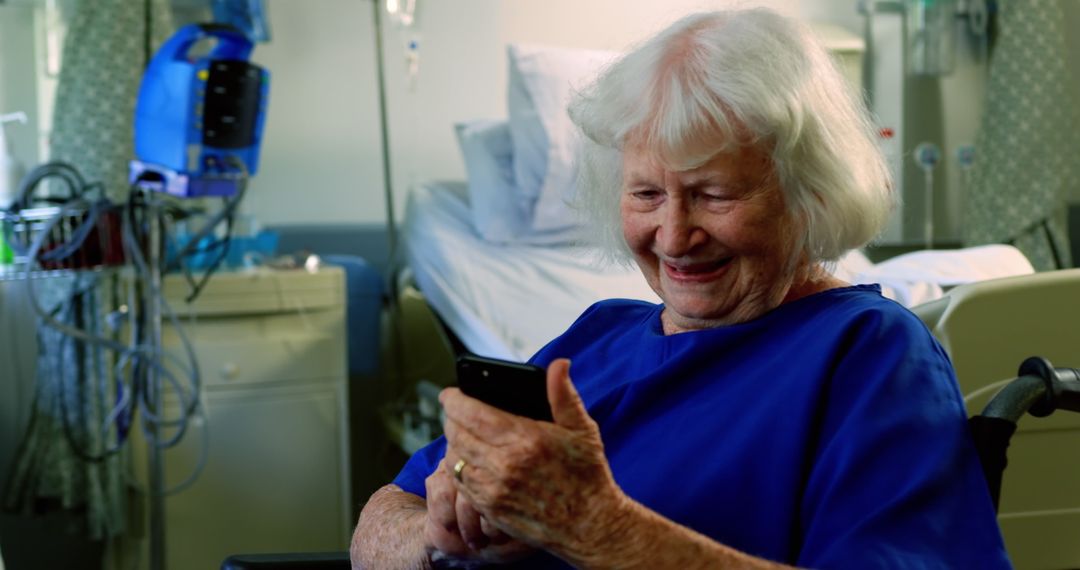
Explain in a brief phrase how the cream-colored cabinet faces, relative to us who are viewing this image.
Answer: facing the viewer

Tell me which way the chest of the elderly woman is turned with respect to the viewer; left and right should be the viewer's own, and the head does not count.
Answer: facing the viewer and to the left of the viewer

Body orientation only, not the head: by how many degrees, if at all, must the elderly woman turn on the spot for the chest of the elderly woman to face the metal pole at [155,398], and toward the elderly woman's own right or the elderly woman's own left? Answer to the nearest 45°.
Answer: approximately 90° to the elderly woman's own right

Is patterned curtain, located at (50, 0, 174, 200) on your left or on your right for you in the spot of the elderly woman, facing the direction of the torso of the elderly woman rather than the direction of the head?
on your right

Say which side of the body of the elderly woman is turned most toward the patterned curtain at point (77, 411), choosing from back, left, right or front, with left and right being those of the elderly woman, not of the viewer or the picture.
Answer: right

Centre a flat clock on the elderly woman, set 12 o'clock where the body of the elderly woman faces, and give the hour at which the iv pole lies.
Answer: The iv pole is roughly at 4 o'clock from the elderly woman.

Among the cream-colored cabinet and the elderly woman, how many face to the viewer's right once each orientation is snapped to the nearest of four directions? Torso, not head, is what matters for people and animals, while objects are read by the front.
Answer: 0
